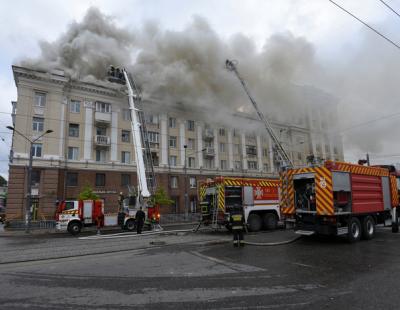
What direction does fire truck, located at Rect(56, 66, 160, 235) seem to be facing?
to the viewer's left

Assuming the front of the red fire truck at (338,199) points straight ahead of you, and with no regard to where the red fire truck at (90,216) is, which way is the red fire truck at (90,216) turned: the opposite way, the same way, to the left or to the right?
the opposite way

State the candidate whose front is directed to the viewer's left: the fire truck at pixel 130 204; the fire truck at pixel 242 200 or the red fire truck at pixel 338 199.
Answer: the fire truck at pixel 130 204

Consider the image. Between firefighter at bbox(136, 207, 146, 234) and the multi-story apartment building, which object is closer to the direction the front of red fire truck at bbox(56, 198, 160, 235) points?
the multi-story apartment building

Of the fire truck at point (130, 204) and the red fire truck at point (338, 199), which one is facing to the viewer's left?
the fire truck

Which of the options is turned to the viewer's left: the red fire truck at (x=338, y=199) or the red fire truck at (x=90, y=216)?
the red fire truck at (x=90, y=216)

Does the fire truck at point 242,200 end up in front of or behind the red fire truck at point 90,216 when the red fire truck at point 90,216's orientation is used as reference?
behind

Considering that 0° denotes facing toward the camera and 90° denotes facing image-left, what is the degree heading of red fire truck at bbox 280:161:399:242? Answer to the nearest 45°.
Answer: approximately 225°

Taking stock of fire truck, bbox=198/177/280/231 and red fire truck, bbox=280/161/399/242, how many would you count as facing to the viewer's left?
0

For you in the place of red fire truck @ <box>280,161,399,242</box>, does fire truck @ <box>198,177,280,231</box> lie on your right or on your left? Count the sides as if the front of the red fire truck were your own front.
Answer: on your left

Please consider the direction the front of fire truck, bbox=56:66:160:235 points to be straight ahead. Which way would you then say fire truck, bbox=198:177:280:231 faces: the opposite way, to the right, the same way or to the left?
the opposite way

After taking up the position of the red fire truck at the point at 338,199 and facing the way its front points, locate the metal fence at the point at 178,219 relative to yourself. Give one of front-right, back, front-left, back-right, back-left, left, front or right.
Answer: left

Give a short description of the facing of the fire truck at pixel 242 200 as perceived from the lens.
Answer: facing away from the viewer and to the right of the viewer
